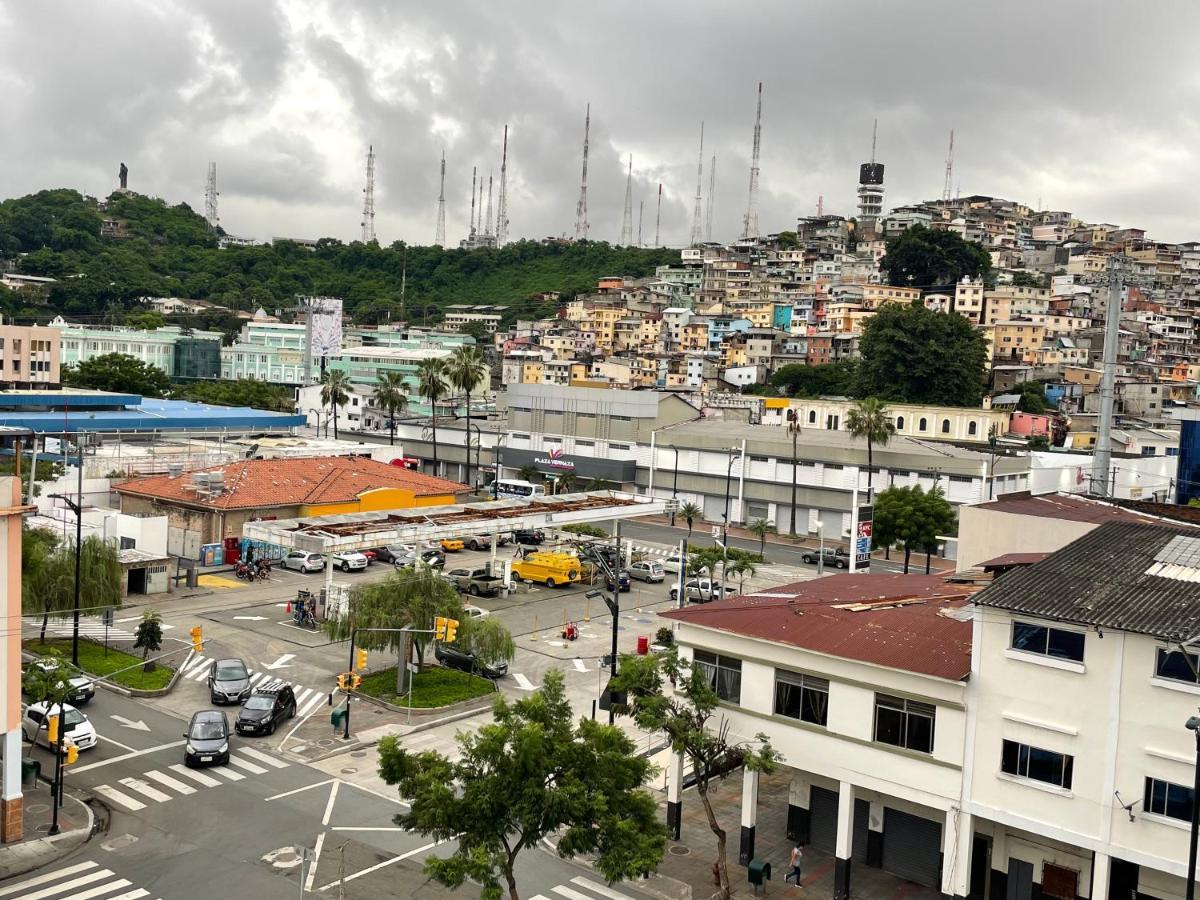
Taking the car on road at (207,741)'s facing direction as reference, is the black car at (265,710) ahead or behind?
behind

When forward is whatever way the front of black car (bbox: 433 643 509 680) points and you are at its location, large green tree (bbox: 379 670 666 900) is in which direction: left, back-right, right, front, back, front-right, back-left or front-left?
front-right

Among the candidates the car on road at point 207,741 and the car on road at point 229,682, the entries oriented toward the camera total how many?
2

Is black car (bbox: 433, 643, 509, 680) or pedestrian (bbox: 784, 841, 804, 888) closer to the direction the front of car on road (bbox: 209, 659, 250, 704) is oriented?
the pedestrian

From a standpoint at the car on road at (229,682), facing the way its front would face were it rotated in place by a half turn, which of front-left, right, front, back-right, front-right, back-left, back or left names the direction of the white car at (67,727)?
back-left

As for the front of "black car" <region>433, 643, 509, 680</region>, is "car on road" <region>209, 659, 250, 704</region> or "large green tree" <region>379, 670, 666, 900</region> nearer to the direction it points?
the large green tree

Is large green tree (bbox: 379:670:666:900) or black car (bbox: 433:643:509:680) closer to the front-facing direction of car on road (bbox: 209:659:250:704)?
the large green tree

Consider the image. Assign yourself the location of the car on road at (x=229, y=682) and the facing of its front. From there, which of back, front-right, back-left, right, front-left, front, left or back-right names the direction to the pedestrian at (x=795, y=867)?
front-left

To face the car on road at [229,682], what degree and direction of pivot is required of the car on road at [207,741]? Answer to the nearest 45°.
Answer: approximately 180°

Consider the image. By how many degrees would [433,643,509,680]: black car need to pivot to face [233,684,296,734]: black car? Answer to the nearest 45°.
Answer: approximately 90° to its right

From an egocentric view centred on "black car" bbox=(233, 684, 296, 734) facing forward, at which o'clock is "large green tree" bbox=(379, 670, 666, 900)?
The large green tree is roughly at 10 o'clock from the black car.

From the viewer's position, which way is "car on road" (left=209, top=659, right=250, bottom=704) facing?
facing the viewer

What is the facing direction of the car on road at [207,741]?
toward the camera

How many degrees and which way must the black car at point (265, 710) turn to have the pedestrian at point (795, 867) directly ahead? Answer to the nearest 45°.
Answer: approximately 90° to its left

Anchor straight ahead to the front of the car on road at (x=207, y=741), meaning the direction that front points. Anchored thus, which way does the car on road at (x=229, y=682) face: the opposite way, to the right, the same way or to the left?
the same way

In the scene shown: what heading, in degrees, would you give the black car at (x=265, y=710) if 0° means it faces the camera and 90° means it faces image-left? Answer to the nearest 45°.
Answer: approximately 45°
